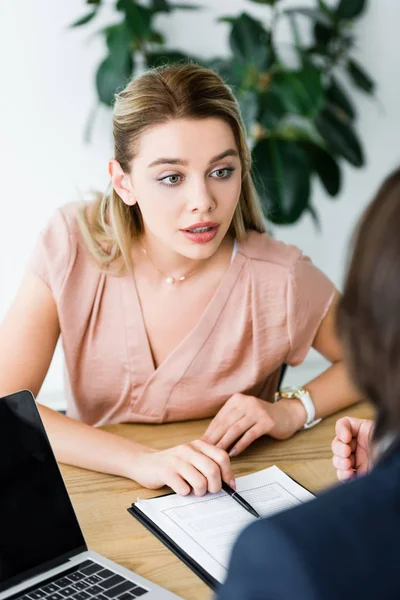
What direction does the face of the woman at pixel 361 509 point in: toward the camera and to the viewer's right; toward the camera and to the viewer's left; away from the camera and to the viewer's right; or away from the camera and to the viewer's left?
away from the camera and to the viewer's left

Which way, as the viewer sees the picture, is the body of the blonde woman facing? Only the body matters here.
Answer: toward the camera

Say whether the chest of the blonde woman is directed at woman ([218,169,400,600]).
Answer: yes

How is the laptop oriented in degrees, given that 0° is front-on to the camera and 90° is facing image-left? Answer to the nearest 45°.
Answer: approximately 315°

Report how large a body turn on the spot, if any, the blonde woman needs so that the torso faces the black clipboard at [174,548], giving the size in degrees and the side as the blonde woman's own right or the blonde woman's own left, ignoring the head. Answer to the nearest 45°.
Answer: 0° — they already face it

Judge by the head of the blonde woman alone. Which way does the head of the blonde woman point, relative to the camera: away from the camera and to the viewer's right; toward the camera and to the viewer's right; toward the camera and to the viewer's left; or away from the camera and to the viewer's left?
toward the camera and to the viewer's right

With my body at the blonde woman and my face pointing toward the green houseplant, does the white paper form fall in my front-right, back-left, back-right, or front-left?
back-right

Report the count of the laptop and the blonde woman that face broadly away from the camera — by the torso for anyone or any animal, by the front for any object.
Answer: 0
